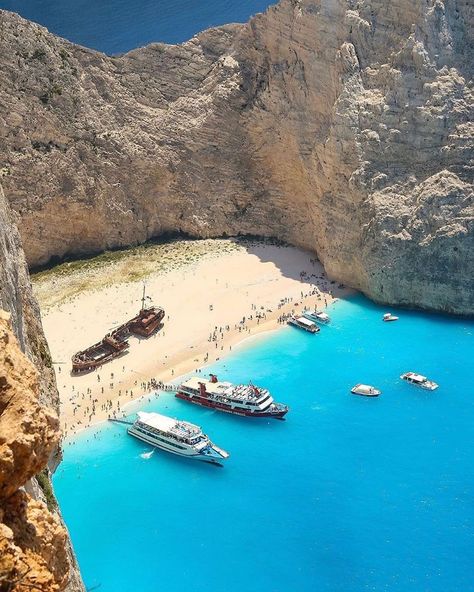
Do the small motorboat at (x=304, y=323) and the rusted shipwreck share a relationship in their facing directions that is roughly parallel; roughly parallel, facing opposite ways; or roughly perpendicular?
roughly perpendicular

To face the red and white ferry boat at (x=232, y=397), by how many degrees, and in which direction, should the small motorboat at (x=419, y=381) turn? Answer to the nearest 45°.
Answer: approximately 90° to its right

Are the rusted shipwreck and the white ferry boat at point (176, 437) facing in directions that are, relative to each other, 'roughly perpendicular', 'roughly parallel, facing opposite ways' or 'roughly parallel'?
roughly perpendicular

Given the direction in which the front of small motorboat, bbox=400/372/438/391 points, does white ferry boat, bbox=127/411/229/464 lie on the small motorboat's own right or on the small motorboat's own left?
on the small motorboat's own right
